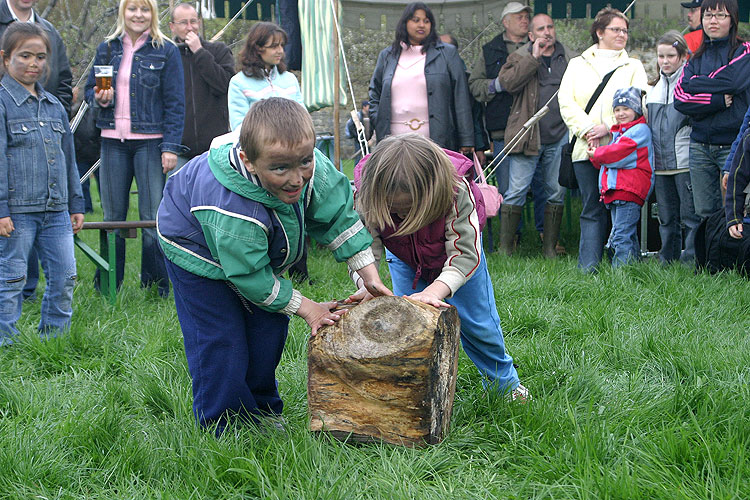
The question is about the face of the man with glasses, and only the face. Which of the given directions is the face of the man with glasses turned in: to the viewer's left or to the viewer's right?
to the viewer's right

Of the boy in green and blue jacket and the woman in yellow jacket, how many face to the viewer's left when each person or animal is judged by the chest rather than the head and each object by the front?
0

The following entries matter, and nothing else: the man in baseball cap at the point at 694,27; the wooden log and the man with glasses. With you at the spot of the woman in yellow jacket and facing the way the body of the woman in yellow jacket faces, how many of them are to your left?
1

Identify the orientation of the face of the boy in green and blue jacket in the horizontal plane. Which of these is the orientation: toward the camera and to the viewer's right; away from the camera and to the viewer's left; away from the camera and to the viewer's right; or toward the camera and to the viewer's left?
toward the camera and to the viewer's right

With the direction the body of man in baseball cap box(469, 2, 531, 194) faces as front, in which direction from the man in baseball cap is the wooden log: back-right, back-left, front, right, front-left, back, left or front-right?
front-right

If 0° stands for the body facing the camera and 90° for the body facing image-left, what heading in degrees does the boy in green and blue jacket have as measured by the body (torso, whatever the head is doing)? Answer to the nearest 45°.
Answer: approximately 315°

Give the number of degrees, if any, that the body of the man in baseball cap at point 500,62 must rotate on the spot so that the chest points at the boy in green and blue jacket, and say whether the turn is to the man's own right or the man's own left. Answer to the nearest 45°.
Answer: approximately 45° to the man's own right

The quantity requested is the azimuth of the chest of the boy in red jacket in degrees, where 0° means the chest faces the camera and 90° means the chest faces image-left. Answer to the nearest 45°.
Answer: approximately 45°

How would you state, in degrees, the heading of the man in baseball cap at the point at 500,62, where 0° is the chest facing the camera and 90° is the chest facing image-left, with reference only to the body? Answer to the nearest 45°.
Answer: approximately 315°

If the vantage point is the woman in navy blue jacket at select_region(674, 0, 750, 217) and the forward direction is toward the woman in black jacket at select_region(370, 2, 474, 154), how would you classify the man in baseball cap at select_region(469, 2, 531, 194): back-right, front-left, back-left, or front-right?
front-right

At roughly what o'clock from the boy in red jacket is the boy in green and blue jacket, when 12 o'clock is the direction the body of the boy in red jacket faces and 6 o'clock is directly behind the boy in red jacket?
The boy in green and blue jacket is roughly at 11 o'clock from the boy in red jacket.

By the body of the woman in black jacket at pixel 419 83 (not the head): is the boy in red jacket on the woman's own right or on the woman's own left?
on the woman's own left

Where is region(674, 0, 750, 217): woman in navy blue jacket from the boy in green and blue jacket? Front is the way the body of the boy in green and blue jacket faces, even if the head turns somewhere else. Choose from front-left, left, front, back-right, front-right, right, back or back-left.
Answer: left

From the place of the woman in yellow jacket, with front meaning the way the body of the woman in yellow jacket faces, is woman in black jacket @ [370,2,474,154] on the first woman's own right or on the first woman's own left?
on the first woman's own right

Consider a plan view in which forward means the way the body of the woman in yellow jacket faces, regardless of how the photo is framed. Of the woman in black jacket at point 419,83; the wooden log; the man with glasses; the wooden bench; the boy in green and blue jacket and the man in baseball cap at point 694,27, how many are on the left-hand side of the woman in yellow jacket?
1
